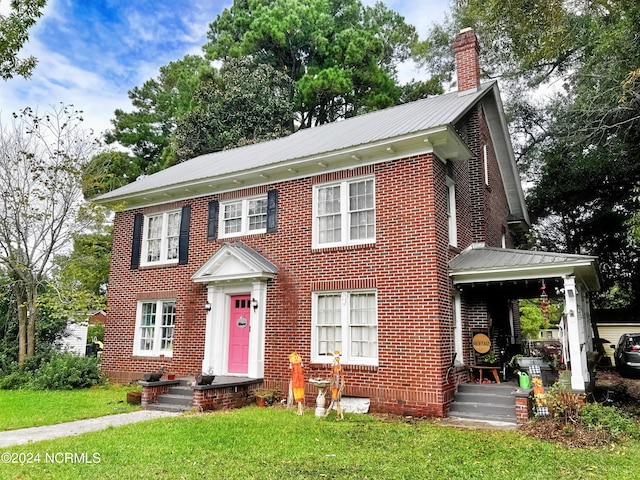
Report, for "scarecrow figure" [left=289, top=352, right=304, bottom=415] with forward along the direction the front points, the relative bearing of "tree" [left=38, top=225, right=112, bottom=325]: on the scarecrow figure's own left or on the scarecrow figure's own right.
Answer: on the scarecrow figure's own right

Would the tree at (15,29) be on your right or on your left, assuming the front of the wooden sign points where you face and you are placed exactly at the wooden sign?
on your right

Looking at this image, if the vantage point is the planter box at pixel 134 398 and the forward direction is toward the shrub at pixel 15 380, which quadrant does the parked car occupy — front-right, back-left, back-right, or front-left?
back-right

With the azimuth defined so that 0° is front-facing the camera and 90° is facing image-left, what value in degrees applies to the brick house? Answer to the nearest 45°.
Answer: approximately 45°

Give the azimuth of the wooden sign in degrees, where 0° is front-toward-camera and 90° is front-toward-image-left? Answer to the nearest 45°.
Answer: approximately 0°

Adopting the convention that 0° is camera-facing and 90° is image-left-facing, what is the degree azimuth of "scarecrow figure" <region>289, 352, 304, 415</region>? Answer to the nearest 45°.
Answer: approximately 0°

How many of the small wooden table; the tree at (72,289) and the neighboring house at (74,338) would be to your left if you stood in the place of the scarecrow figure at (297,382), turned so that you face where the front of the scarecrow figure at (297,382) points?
1

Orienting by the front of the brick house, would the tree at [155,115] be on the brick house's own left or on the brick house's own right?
on the brick house's own right

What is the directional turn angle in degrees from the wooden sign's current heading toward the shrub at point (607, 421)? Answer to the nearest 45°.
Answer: approximately 45° to its left

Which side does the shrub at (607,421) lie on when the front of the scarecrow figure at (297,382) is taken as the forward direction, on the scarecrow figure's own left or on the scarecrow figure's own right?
on the scarecrow figure's own left

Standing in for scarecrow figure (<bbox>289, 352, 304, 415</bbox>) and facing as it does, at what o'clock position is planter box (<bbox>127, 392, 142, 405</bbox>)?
The planter box is roughly at 4 o'clock from the scarecrow figure.

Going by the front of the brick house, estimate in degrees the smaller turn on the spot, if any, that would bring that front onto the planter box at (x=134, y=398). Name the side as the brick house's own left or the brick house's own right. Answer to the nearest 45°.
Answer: approximately 45° to the brick house's own right

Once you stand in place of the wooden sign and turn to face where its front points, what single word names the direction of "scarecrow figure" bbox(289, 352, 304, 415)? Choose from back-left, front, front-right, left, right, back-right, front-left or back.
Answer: front-right
